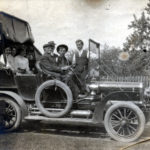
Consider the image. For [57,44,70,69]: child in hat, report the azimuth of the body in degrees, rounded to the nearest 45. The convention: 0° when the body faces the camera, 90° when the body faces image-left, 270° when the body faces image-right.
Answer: approximately 0°

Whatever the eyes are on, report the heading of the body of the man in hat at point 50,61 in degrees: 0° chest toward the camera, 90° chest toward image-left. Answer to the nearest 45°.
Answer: approximately 315°

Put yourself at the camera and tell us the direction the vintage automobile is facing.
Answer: facing to the right of the viewer

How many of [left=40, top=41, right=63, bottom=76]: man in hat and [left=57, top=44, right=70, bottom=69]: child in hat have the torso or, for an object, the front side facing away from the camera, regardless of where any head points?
0
